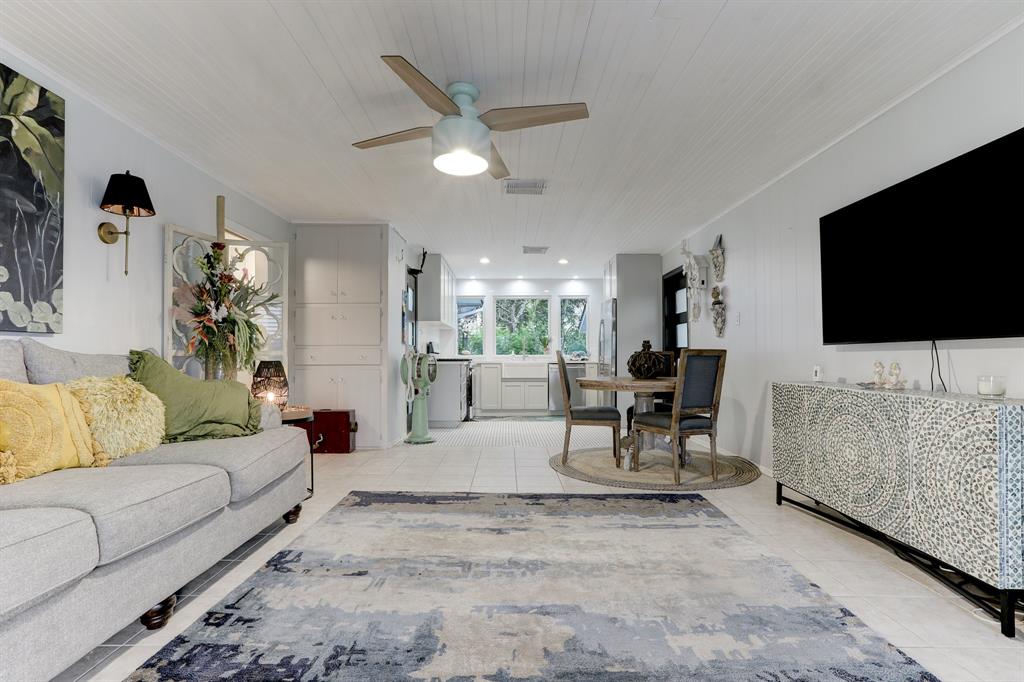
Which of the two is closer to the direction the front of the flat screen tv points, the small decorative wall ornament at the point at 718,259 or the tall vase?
the tall vase

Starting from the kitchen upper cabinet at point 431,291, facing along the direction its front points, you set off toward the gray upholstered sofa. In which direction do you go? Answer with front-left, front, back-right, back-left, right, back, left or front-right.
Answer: right

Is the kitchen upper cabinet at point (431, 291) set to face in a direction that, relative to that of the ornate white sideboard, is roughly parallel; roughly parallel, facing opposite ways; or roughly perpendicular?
roughly parallel, facing opposite ways

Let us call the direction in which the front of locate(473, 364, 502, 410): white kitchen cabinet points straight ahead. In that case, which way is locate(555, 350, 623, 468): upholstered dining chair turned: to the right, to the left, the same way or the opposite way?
to the left

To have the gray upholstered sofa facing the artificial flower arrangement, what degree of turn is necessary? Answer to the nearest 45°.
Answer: approximately 135° to its left

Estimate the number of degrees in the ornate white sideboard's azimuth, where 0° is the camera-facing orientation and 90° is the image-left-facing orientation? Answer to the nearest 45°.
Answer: approximately 45°

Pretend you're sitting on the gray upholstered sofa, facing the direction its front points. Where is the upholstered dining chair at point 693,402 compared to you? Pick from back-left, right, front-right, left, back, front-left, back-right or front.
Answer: front-left

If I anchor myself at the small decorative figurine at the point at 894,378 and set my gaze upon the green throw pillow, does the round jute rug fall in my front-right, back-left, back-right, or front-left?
front-right

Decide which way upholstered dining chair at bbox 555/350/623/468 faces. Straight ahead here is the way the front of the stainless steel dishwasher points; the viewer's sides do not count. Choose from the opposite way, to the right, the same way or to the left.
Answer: to the left

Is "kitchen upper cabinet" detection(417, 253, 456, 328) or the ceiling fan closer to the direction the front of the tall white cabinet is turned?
the ceiling fan

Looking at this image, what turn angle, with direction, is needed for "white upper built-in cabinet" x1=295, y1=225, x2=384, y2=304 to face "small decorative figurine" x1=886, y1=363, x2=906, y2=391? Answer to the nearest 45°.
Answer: approximately 45° to its left

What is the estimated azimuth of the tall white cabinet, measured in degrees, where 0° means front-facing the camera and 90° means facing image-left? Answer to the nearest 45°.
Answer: approximately 0°

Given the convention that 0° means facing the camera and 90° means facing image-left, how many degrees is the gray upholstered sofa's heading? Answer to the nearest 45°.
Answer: approximately 315°

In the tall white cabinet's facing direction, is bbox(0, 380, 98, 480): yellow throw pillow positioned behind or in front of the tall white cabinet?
in front

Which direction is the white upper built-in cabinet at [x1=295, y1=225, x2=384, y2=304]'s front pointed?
toward the camera

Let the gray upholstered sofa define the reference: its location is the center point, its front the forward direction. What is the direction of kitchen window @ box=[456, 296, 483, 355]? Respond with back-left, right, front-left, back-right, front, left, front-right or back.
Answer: left

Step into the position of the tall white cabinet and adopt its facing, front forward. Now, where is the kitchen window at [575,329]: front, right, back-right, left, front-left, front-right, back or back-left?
back-left

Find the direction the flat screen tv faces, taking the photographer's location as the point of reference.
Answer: facing the viewer and to the left of the viewer
